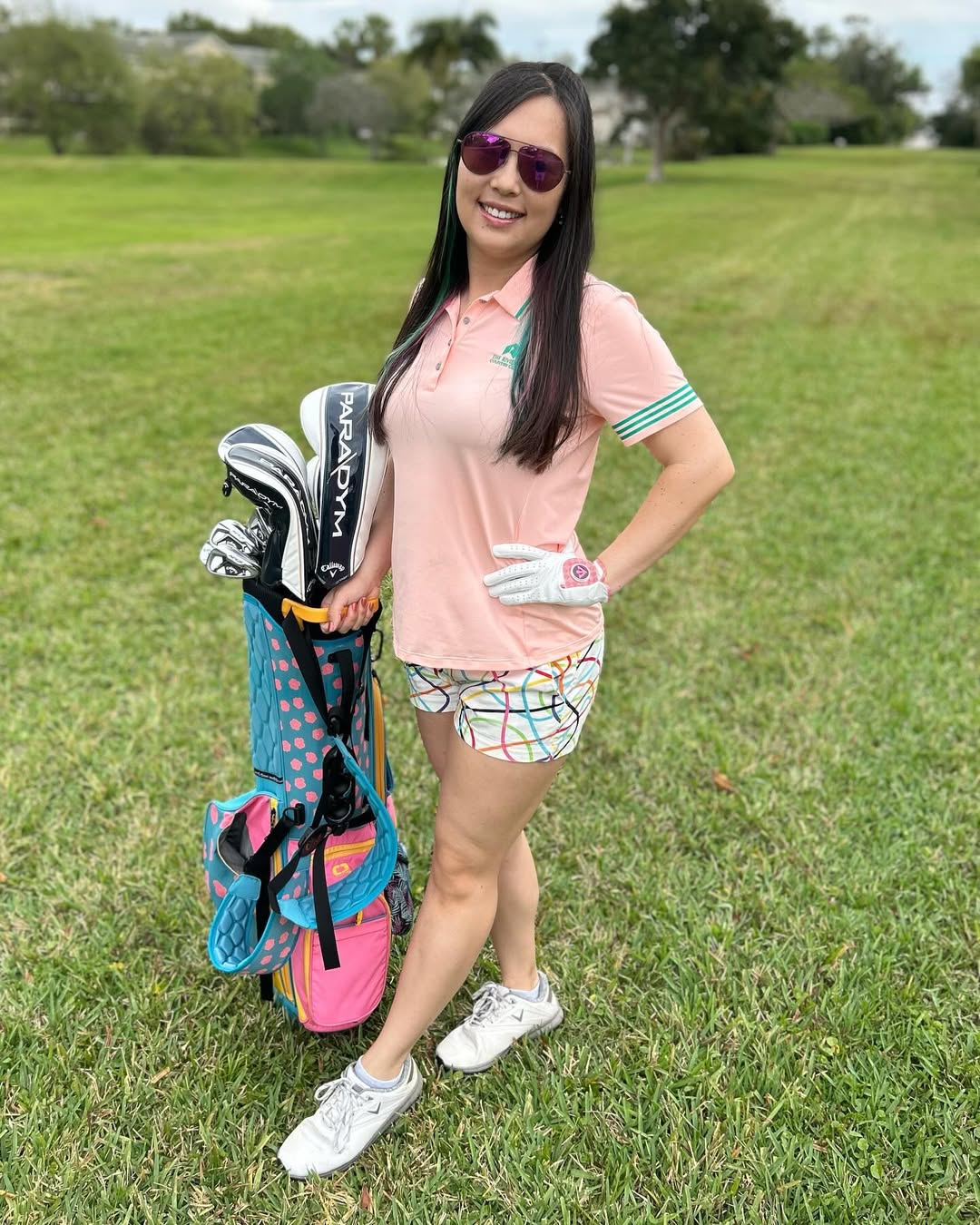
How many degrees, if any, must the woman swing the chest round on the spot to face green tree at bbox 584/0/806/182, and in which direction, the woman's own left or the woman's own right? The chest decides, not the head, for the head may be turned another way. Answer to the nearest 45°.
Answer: approximately 135° to the woman's own right

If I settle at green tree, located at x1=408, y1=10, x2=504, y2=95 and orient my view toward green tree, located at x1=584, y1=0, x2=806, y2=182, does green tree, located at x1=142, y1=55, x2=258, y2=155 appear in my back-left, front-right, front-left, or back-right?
back-right

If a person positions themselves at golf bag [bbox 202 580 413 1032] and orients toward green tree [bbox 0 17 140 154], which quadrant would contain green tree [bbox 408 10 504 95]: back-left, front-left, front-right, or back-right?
front-right

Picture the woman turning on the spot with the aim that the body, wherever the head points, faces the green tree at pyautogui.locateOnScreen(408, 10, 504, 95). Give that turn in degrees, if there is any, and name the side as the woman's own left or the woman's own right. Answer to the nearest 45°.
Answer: approximately 135° to the woman's own right

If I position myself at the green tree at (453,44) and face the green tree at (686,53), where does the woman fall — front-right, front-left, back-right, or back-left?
front-right

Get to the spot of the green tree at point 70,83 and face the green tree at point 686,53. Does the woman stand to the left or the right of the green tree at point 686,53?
right

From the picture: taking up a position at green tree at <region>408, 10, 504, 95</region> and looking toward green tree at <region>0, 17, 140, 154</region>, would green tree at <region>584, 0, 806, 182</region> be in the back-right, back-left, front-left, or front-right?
front-left

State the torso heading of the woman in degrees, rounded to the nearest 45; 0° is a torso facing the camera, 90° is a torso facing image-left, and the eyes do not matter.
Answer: approximately 45°

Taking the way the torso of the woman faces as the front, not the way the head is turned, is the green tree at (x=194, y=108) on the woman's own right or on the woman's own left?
on the woman's own right

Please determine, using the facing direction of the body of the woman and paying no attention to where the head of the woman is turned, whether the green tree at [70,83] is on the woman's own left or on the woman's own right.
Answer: on the woman's own right

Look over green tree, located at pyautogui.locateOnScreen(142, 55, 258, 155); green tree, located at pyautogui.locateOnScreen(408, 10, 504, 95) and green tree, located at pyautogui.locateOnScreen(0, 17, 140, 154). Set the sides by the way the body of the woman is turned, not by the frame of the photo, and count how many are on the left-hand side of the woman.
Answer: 0
